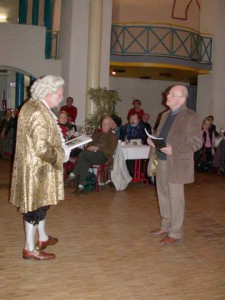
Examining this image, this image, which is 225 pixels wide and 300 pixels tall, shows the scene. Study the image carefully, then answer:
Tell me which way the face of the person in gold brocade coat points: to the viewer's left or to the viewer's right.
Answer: to the viewer's right

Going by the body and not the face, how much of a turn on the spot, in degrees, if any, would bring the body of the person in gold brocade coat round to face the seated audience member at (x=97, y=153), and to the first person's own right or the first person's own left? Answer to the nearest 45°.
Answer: approximately 90° to the first person's own left

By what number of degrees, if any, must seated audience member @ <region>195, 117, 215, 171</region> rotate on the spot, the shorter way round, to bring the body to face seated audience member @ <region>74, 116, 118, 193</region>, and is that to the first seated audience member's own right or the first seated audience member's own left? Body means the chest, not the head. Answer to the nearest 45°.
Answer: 0° — they already face them

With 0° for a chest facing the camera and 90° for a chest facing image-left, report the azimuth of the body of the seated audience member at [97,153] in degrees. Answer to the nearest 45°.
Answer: approximately 45°

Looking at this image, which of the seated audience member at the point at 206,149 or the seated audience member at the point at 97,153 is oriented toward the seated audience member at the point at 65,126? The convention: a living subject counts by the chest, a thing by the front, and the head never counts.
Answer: the seated audience member at the point at 206,149

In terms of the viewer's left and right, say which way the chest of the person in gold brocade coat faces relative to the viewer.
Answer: facing to the right of the viewer
